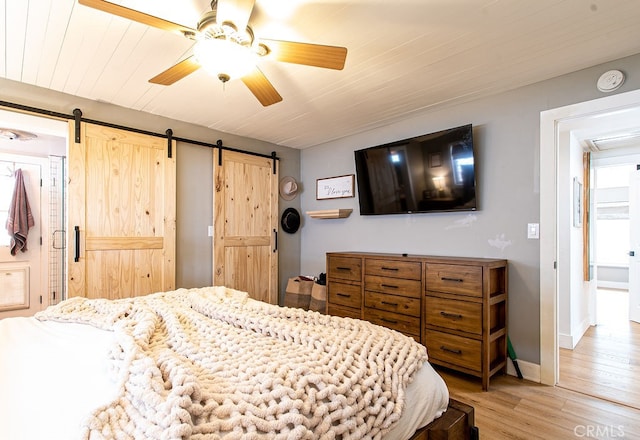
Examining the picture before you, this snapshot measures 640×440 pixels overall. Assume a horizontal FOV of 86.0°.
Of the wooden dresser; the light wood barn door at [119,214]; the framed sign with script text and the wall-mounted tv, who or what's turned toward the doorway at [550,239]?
the light wood barn door

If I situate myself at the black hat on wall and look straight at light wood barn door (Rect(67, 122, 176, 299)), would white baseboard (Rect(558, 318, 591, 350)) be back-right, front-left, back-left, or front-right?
back-left

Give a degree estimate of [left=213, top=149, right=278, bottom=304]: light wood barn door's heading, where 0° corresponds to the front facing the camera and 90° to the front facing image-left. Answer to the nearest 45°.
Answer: approximately 315°

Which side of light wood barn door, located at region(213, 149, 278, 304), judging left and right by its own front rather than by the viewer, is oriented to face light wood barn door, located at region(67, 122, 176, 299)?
right

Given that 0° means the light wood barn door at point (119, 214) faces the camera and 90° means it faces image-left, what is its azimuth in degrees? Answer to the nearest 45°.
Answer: approximately 315°

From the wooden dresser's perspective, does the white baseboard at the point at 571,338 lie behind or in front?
behind

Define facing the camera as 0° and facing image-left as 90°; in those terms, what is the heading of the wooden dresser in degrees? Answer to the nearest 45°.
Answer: approximately 45°

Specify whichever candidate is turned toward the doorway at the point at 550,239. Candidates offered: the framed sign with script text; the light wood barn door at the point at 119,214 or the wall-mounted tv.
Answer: the light wood barn door

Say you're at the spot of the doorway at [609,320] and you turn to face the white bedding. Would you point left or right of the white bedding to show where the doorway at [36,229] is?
right

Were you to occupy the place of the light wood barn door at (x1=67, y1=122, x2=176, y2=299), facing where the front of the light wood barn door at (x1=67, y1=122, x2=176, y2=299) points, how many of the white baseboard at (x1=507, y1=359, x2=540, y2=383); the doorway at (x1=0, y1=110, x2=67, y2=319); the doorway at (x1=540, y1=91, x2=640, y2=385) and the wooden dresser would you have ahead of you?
3

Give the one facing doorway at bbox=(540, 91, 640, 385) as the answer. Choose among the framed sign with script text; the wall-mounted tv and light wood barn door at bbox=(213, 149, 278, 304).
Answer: the light wood barn door

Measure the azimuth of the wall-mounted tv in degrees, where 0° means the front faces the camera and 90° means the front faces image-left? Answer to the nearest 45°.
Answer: approximately 45°
